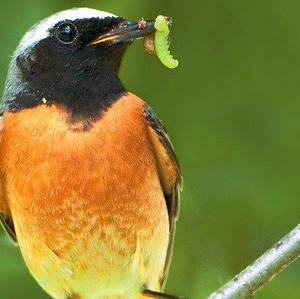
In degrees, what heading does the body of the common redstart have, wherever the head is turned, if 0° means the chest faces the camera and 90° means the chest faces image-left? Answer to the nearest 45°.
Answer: approximately 0°

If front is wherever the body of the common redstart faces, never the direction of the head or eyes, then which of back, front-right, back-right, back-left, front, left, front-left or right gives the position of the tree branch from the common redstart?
front-left
